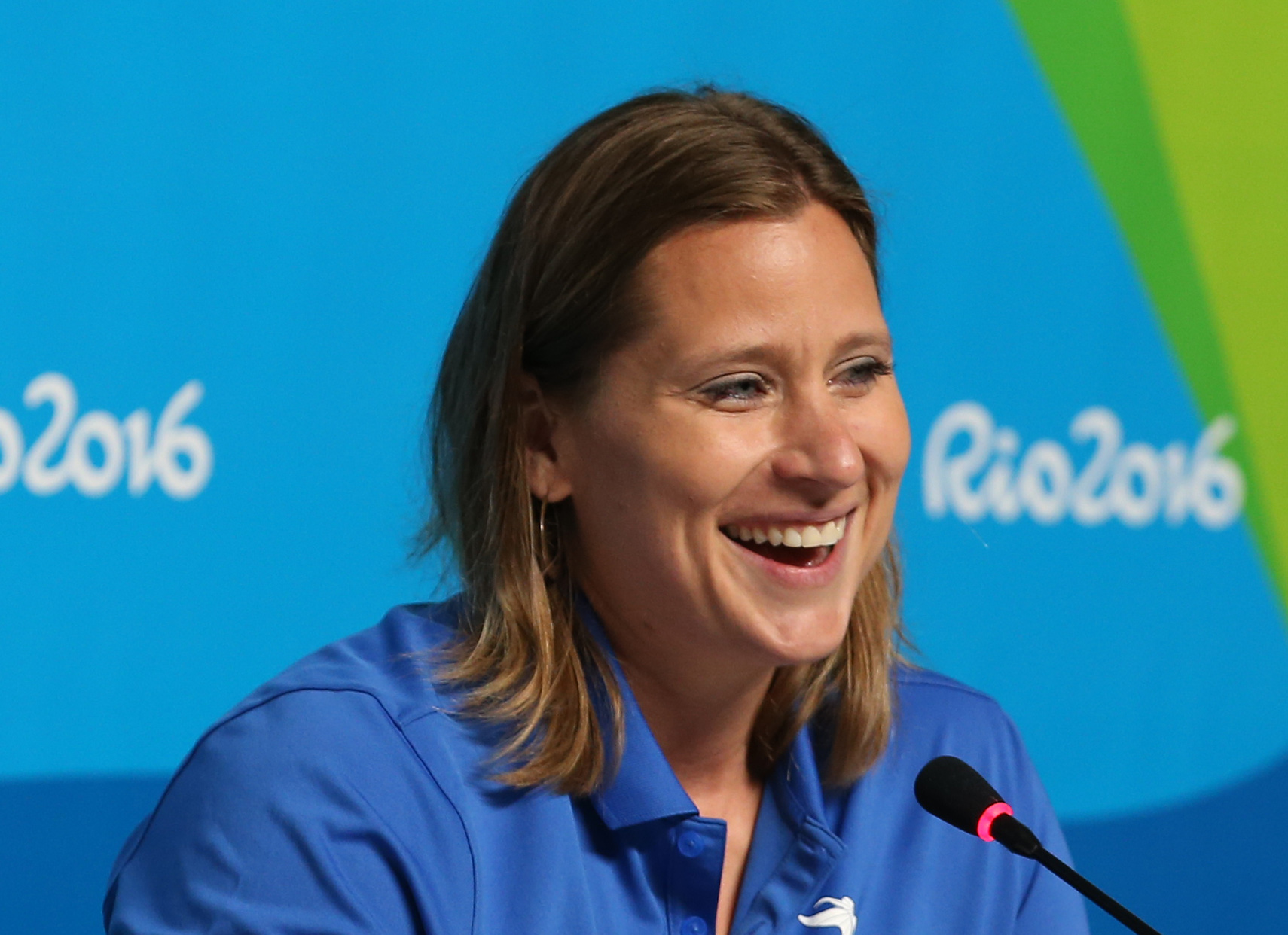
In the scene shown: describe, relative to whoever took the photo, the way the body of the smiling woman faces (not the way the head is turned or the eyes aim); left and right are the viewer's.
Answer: facing the viewer and to the right of the viewer

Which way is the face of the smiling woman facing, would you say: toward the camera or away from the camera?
toward the camera
